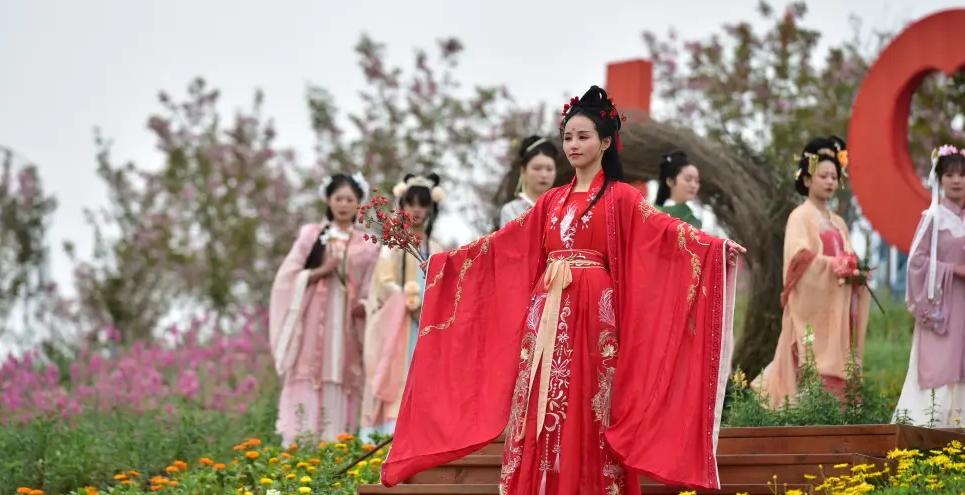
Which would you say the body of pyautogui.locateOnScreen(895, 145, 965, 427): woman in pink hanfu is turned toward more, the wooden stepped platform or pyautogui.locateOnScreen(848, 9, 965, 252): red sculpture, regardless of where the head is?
the wooden stepped platform

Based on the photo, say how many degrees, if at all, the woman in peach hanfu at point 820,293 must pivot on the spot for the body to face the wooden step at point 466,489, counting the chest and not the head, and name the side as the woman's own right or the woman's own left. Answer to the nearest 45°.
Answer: approximately 90° to the woman's own right

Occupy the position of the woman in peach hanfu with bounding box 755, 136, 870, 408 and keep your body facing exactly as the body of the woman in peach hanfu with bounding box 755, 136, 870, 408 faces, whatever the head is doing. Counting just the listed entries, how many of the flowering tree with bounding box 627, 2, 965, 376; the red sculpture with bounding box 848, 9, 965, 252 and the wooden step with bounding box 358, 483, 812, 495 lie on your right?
1

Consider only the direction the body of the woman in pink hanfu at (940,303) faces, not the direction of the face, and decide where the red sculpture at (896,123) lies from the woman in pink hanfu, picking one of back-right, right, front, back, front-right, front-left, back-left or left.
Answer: back-left

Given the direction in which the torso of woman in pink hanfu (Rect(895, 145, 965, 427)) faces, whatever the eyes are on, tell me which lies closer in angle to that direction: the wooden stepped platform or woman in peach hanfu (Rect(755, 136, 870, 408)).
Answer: the wooden stepped platform

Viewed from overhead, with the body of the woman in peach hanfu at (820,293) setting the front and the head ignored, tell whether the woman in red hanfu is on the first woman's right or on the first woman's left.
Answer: on the first woman's right

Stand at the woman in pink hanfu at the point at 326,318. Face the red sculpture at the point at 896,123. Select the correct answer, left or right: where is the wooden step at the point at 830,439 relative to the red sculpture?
right

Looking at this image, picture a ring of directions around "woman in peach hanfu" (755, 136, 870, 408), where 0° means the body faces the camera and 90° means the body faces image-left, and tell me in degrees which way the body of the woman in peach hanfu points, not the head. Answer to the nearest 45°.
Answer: approximately 315°

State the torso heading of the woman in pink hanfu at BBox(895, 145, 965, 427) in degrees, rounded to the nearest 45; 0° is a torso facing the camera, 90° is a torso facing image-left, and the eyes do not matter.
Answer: approximately 315°

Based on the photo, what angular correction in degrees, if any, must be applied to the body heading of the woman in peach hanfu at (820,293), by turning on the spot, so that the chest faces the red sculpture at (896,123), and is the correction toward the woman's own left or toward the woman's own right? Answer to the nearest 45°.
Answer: approximately 135° to the woman's own left
